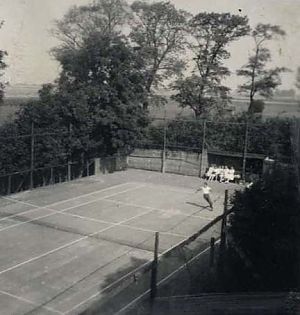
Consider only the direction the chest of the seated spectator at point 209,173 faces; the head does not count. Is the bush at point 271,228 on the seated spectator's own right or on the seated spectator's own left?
on the seated spectator's own left

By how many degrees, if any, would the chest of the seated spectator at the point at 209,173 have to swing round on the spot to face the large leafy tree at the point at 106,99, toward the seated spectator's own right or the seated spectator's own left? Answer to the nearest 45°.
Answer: approximately 45° to the seated spectator's own right

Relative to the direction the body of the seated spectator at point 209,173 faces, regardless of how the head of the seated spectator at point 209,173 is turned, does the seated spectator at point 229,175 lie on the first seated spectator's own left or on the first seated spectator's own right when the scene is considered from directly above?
on the first seated spectator's own left

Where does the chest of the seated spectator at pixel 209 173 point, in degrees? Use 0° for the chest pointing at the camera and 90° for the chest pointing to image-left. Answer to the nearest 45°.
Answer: approximately 45°
